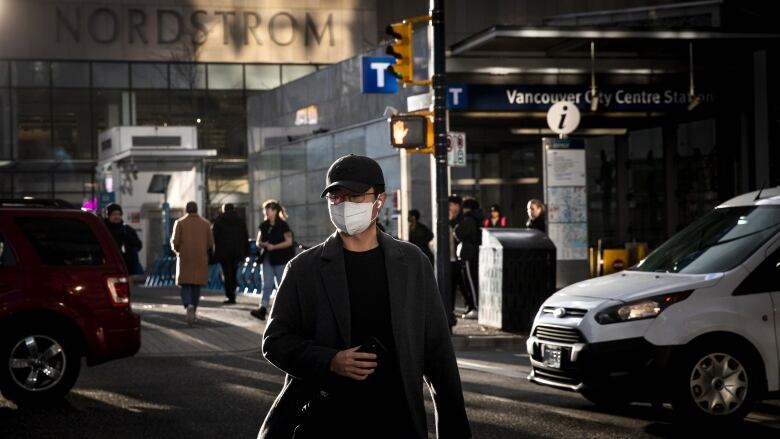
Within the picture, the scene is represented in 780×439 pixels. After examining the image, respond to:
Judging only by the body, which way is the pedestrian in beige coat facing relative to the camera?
away from the camera

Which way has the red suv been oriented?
to the viewer's left

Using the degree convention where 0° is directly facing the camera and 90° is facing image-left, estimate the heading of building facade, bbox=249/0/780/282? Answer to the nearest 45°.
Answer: approximately 0°
